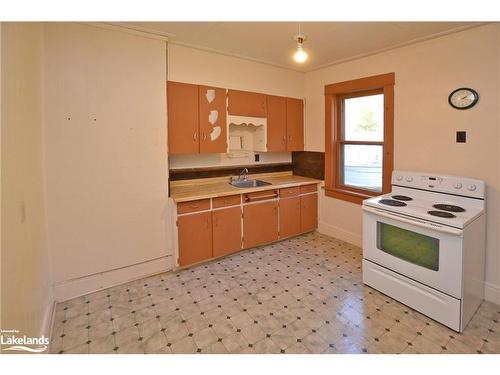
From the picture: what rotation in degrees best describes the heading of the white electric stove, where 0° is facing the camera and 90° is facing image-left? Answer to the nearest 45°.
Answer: approximately 45°

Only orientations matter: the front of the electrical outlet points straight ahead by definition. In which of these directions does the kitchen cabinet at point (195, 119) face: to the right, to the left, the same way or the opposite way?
to the left

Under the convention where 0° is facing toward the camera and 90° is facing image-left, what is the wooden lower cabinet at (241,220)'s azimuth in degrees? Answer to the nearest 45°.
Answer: approximately 315°

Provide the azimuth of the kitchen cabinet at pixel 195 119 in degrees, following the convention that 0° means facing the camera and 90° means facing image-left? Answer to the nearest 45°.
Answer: approximately 315°

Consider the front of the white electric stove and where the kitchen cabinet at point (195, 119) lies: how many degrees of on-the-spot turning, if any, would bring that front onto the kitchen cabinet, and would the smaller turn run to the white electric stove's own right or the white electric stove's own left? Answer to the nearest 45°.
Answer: approximately 45° to the white electric stove's own right
